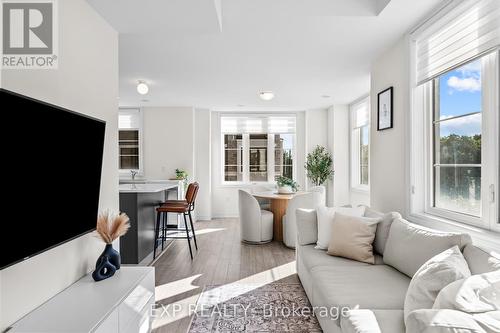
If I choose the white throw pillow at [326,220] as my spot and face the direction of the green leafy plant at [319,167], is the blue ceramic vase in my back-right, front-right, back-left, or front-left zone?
back-left

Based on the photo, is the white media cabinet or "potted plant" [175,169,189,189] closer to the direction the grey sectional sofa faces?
the white media cabinet

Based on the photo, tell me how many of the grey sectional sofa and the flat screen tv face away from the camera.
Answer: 0

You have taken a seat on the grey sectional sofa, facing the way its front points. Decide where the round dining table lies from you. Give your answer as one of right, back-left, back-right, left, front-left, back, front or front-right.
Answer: right

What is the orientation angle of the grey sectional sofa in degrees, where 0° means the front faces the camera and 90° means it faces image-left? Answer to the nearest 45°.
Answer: approximately 45°

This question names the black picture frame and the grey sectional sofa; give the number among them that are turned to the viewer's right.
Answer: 0

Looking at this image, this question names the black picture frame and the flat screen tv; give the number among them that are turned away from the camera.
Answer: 0
